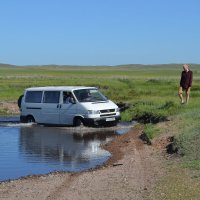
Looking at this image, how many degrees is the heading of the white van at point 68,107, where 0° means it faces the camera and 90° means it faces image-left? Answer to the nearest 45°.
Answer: approximately 315°
